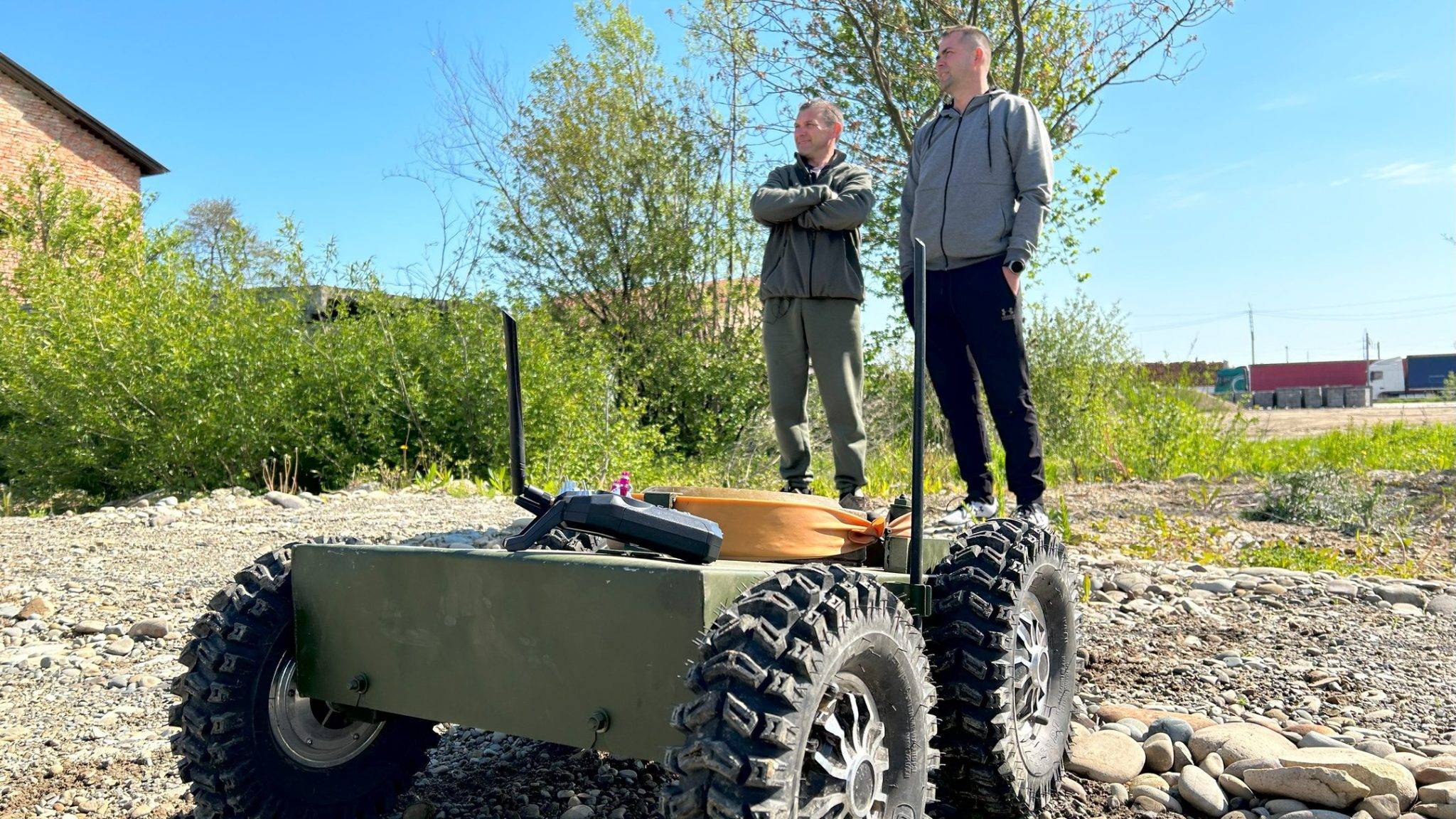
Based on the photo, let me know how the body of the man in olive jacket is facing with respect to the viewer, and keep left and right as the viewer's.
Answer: facing the viewer

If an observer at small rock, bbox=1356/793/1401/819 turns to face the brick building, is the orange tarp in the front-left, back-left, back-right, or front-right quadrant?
front-left

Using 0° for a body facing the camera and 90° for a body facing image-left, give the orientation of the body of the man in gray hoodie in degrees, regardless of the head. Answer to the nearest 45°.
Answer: approximately 45°

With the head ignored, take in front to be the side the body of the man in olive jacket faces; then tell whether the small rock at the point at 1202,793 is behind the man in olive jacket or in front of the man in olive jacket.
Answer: in front

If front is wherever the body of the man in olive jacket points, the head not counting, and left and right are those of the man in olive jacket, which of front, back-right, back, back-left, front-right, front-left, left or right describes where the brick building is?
back-right

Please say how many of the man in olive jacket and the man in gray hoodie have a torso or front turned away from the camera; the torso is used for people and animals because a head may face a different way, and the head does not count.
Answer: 0
